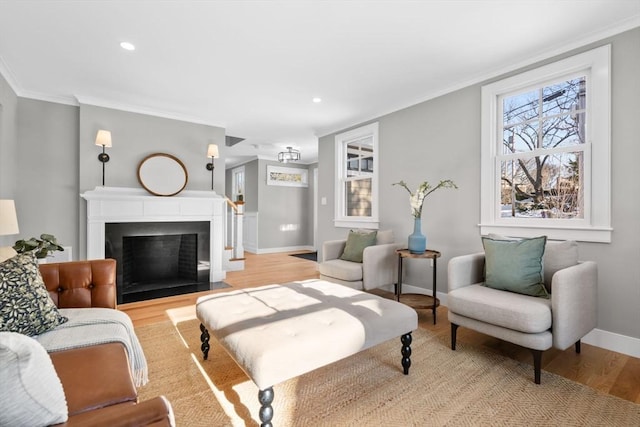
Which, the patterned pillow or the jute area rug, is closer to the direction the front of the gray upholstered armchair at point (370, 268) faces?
the patterned pillow

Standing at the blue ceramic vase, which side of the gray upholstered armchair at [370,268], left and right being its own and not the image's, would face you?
left

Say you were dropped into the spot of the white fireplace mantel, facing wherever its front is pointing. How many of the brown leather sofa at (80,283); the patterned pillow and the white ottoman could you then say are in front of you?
3

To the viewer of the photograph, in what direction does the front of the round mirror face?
facing the viewer

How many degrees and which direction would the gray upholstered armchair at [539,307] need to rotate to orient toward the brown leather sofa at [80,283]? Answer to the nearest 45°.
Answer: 0° — it already faces it

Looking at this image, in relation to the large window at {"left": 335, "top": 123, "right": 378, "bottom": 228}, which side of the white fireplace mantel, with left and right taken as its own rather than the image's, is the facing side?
left

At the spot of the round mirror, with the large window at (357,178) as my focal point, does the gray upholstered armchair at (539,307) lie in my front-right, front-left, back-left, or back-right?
front-right

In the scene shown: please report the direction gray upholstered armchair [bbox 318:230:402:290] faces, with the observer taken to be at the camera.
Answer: facing the viewer and to the left of the viewer

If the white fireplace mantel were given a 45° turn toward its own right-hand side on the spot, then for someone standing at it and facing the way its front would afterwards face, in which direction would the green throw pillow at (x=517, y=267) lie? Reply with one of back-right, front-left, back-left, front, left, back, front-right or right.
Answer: left

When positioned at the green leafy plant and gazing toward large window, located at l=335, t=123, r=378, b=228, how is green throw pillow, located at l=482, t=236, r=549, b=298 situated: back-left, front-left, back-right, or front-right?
front-right

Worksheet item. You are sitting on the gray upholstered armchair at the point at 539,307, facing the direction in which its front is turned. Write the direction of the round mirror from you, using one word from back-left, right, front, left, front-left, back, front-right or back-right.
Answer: front-right

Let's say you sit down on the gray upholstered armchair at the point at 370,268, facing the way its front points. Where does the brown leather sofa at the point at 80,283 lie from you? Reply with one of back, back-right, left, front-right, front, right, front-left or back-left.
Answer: front

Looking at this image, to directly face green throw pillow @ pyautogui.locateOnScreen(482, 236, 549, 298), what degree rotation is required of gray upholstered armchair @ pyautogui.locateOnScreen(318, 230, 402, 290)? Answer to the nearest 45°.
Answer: approximately 90° to its left

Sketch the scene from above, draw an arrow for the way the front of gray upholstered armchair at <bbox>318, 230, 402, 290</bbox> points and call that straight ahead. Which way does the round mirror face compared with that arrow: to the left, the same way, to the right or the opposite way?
to the left

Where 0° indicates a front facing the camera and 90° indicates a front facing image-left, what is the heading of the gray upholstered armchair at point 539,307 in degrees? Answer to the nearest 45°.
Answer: approximately 45°

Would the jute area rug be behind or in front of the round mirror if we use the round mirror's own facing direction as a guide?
in front
